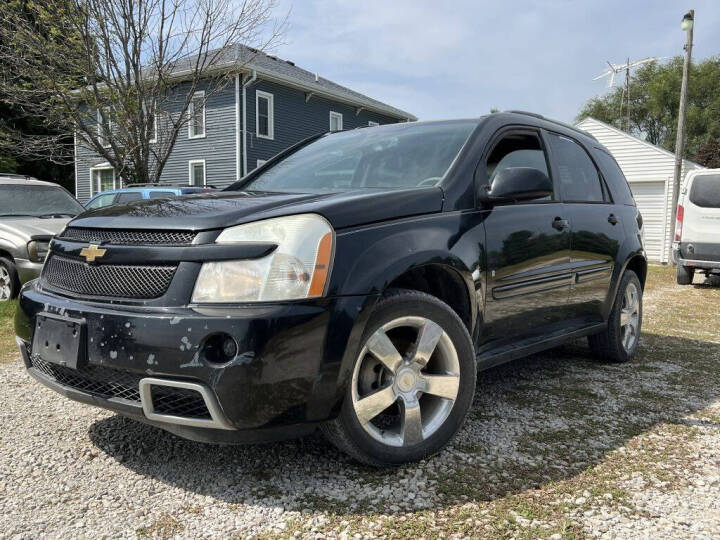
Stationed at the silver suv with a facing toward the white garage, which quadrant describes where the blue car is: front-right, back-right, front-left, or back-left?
front-left

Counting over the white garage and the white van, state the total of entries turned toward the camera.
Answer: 1

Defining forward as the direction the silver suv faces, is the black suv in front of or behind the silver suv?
in front

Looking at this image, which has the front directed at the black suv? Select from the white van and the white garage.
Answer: the white garage

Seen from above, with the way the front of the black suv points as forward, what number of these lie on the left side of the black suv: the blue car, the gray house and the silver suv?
0

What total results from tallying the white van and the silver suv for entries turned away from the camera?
1

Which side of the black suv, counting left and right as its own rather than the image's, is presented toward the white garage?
back

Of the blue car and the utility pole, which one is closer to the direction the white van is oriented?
the utility pole

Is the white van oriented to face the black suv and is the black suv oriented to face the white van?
no

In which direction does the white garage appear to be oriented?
toward the camera

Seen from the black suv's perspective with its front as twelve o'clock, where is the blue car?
The blue car is roughly at 4 o'clock from the black suv.

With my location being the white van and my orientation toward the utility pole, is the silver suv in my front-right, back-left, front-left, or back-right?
back-left

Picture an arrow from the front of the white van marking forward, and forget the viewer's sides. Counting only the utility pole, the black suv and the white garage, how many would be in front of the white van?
2

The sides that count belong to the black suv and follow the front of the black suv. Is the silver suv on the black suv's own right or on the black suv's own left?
on the black suv's own right

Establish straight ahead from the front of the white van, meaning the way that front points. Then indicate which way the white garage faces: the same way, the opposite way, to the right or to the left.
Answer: the opposite way

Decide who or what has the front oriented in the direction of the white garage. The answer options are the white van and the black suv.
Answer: the white van

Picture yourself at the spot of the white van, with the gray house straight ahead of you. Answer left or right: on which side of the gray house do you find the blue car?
left

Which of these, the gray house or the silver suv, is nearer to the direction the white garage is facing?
the silver suv

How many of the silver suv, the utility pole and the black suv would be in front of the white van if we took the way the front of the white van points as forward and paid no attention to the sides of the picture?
1

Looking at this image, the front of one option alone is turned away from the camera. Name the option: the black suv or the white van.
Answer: the white van

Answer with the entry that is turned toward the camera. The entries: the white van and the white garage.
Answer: the white garage

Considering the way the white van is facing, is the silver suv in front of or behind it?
behind
